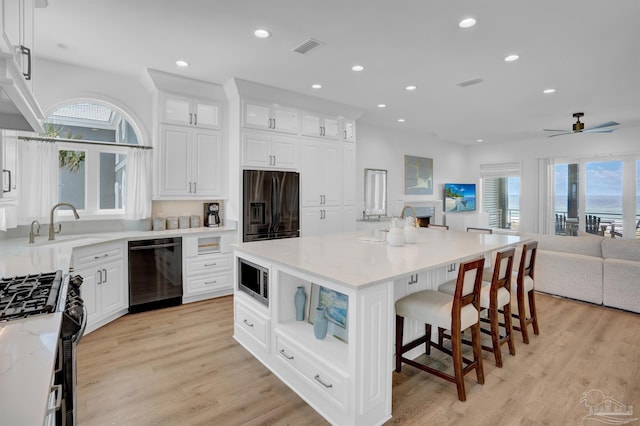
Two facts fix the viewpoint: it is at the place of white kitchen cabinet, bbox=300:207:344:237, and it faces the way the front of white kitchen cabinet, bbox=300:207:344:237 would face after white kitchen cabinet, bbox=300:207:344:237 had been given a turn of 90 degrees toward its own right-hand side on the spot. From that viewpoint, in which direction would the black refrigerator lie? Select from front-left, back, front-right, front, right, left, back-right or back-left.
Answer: front

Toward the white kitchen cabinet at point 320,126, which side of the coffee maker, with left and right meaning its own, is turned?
left

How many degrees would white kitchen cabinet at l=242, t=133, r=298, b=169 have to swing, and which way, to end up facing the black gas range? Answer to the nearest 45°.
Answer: approximately 45° to its right

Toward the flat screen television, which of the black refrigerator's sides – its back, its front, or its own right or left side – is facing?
left

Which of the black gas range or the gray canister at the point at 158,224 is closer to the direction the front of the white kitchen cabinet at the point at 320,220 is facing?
the black gas range

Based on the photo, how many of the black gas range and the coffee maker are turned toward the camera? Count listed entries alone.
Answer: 1

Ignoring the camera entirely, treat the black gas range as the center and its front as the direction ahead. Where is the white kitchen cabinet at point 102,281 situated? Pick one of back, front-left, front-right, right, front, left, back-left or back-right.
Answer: left

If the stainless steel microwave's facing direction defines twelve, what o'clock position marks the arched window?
The arched window is roughly at 3 o'clock from the stainless steel microwave.

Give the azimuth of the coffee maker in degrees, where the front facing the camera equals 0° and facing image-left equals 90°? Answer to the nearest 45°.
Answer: approximately 0°

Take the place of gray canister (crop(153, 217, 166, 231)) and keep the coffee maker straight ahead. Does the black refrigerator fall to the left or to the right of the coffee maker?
right

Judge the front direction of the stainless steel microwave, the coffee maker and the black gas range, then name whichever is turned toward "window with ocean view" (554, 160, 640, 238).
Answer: the black gas range

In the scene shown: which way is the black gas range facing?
to the viewer's right

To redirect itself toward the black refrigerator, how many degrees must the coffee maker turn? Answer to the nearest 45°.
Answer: approximately 45° to its left

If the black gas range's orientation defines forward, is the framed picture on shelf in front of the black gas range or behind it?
in front

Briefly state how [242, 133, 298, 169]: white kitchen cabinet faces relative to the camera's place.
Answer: facing the viewer and to the right of the viewer

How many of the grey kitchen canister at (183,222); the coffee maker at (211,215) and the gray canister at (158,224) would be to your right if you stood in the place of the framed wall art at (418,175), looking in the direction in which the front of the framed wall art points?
3

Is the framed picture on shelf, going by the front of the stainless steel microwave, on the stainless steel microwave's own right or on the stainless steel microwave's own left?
on the stainless steel microwave's own left
